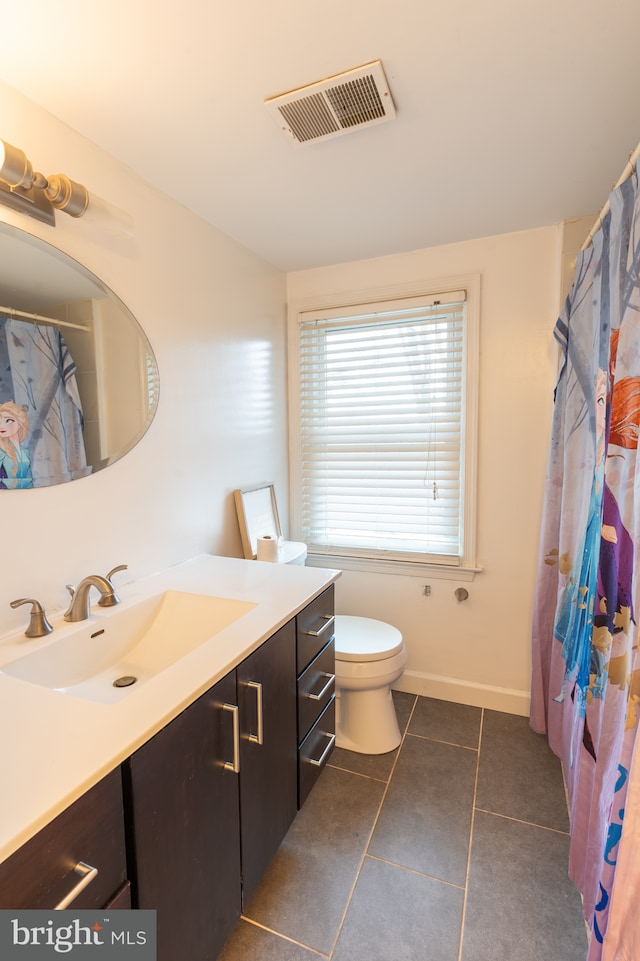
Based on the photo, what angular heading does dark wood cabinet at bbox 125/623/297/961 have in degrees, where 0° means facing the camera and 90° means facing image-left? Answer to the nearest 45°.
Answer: approximately 315°

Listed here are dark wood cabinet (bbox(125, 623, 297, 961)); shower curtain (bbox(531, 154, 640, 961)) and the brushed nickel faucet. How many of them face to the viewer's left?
1

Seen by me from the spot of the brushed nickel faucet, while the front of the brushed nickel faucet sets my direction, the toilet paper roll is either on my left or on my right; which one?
on my left

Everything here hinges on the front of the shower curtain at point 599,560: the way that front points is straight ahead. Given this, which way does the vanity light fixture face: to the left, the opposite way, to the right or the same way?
the opposite way

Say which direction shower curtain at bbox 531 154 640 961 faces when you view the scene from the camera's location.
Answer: facing to the left of the viewer

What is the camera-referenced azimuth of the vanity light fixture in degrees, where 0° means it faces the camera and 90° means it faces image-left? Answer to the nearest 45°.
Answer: approximately 315°

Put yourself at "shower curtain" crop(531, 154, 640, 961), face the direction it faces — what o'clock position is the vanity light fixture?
The vanity light fixture is roughly at 11 o'clock from the shower curtain.
